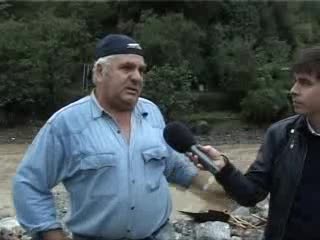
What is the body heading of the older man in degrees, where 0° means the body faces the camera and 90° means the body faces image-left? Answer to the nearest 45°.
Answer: approximately 315°

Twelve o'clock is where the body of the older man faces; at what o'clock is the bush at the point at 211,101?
The bush is roughly at 8 o'clock from the older man.

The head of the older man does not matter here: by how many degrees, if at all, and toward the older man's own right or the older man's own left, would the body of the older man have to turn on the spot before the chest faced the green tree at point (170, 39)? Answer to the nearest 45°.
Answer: approximately 135° to the older man's own left

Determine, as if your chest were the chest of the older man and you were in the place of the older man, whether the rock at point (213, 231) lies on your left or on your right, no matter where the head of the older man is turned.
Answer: on your left

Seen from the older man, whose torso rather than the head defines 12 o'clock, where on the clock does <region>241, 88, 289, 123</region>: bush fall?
The bush is roughly at 8 o'clock from the older man.

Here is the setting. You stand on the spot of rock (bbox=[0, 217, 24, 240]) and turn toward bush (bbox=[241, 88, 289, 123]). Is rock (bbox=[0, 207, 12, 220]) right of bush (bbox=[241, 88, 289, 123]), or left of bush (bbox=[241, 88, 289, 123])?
left

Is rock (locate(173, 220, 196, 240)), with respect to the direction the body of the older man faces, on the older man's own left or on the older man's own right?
on the older man's own left
